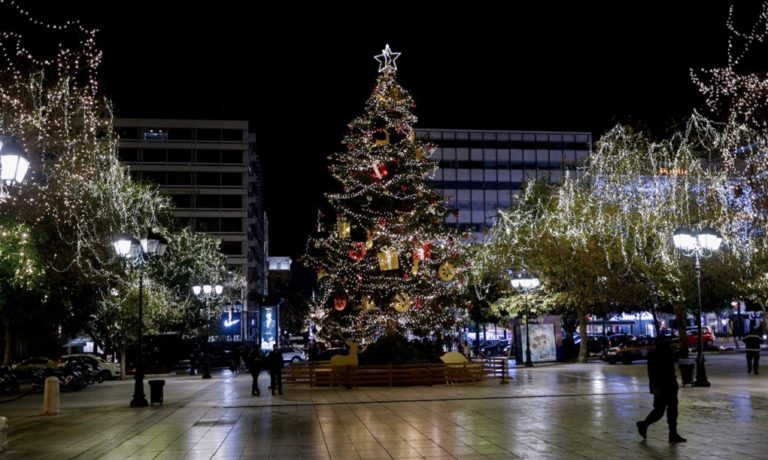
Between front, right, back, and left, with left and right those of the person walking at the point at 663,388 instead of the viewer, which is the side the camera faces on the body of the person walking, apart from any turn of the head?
right
